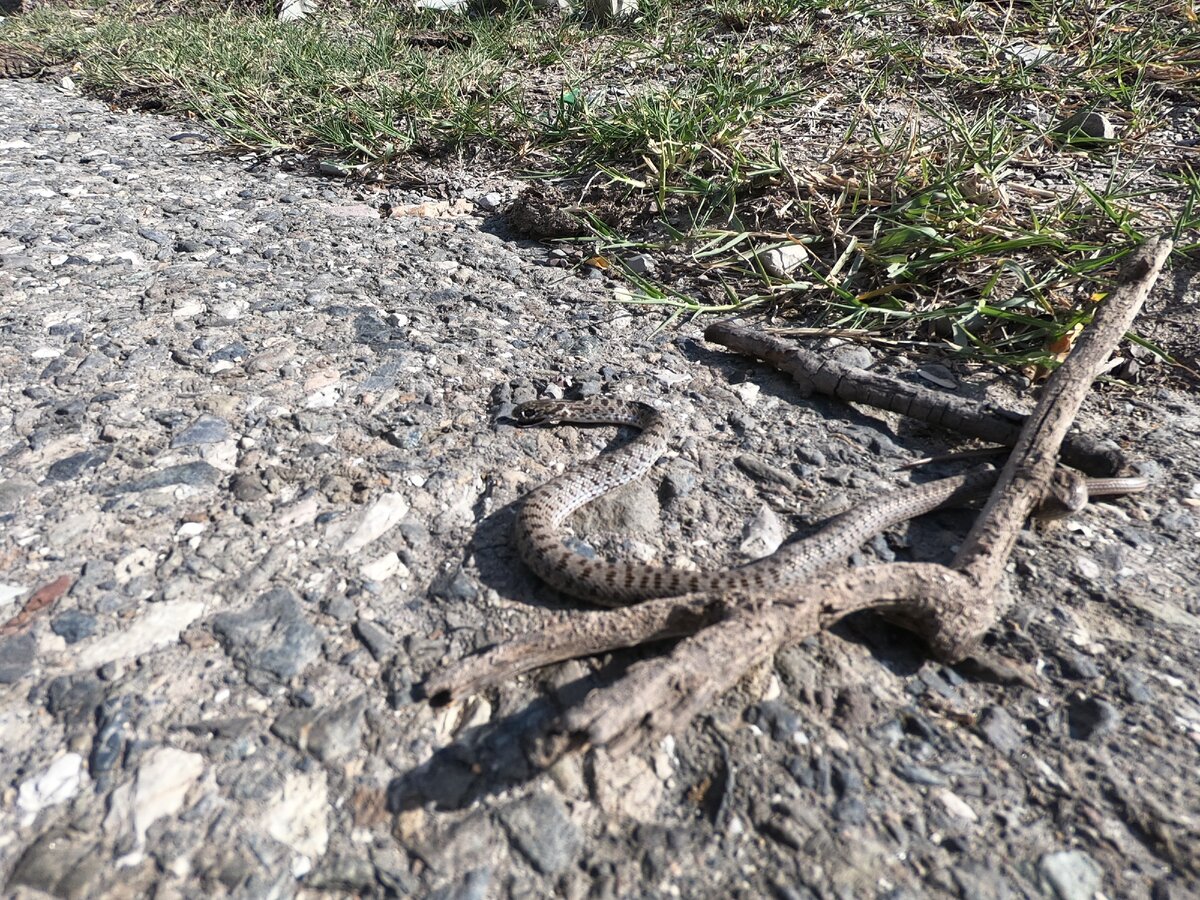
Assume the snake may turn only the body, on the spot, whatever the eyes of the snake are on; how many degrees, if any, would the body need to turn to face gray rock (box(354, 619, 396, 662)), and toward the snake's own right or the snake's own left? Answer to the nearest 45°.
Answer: approximately 45° to the snake's own left

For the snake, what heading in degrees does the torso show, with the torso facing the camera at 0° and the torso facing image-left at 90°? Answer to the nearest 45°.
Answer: approximately 90°

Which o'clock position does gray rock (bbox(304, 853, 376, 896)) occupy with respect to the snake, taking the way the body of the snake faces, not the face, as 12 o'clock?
The gray rock is roughly at 9 o'clock from the snake.

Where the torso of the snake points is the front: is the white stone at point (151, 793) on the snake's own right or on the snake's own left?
on the snake's own left

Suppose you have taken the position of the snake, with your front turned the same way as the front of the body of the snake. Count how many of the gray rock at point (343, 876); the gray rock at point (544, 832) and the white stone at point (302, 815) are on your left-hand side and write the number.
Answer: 3

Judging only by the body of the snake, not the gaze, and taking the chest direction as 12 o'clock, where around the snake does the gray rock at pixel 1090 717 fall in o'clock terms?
The gray rock is roughly at 6 o'clock from the snake.

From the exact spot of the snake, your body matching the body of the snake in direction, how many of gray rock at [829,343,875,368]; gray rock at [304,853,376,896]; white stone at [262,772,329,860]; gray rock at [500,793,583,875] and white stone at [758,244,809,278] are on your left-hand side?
3

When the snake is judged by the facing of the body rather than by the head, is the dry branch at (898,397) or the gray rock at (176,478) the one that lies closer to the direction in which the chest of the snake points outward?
the gray rock

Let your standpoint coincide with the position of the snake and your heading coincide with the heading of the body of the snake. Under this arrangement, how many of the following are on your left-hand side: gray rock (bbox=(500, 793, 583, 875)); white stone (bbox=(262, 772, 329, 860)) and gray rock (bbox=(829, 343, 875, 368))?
2
